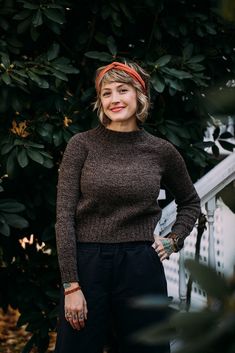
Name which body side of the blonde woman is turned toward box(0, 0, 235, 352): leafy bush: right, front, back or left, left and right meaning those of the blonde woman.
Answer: back

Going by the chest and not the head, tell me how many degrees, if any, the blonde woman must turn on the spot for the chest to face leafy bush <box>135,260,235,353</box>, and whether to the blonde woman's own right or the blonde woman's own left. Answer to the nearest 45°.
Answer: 0° — they already face it

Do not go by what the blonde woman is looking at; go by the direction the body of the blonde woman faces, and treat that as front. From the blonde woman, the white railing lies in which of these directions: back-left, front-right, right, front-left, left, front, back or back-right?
back-left

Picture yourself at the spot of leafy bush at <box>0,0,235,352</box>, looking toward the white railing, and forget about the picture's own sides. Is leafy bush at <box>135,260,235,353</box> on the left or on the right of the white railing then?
right

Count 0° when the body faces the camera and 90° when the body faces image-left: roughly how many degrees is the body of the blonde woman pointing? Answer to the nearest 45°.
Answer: approximately 0°

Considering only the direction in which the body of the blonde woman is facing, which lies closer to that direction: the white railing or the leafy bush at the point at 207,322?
the leafy bush
